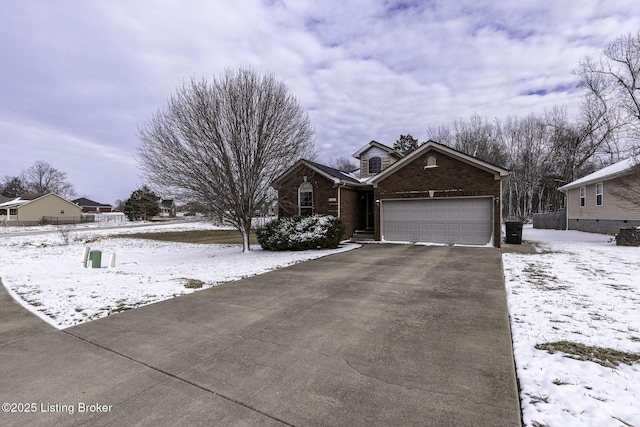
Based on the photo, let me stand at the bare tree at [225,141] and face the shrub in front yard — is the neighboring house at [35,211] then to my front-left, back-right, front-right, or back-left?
back-left

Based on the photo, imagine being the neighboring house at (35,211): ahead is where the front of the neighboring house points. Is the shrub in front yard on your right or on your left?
on your left

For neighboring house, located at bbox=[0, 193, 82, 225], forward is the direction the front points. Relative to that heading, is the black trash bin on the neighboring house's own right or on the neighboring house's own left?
on the neighboring house's own left

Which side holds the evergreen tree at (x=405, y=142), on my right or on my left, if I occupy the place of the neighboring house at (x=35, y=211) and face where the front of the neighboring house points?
on my left

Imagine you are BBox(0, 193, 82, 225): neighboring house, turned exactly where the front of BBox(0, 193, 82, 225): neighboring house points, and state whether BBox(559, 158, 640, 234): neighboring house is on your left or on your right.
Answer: on your left

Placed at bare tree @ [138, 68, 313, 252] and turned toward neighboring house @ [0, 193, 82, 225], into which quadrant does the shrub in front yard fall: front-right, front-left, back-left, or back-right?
back-right

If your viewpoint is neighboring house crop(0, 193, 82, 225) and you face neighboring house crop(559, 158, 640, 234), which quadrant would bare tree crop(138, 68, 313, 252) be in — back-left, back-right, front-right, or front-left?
front-right

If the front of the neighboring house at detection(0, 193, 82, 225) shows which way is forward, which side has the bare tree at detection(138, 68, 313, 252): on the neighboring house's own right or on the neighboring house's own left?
on the neighboring house's own left

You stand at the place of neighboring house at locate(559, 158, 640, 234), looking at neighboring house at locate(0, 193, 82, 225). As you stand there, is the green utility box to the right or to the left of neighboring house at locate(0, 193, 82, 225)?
left

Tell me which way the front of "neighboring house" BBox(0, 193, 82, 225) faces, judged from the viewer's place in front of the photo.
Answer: facing the viewer and to the left of the viewer
